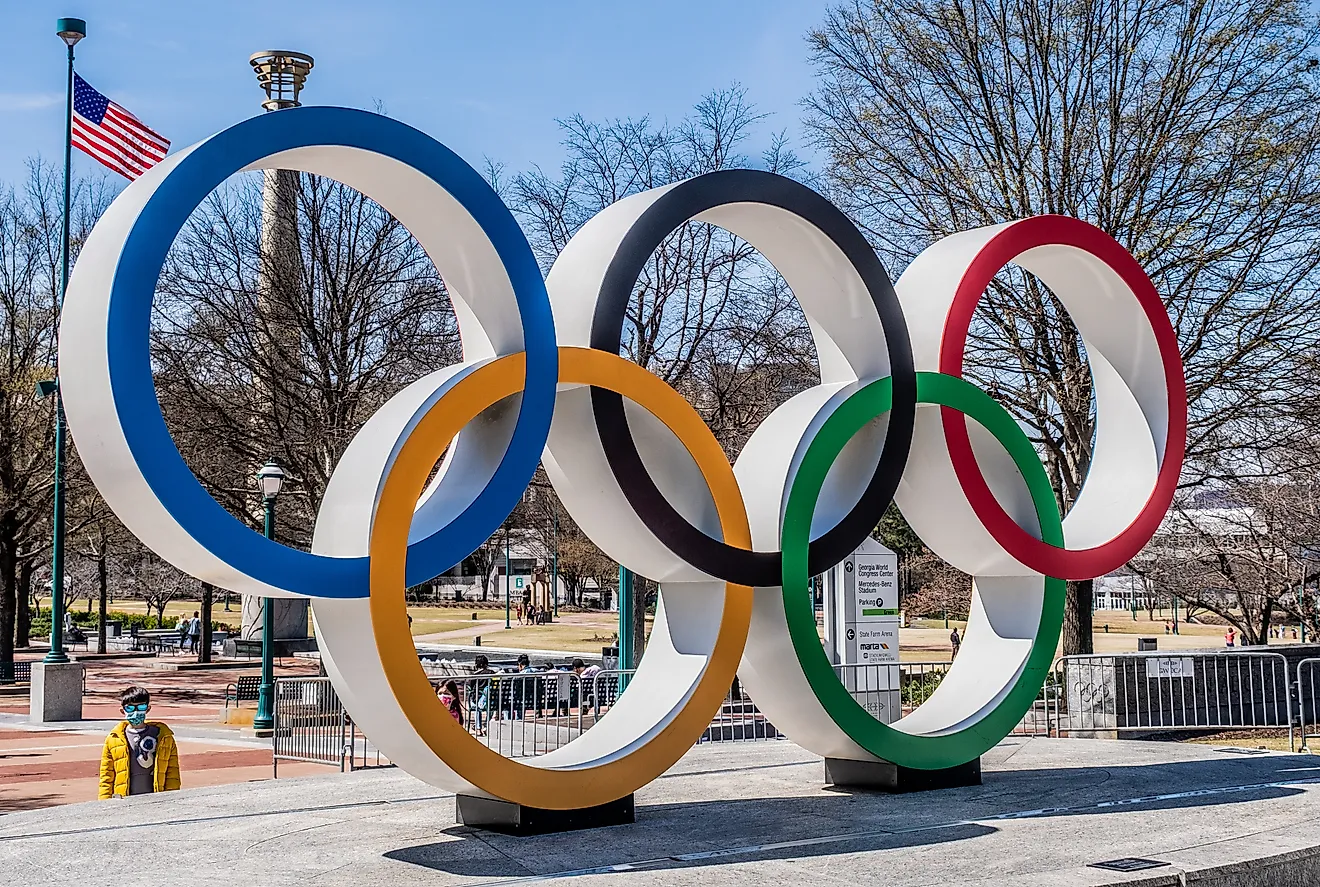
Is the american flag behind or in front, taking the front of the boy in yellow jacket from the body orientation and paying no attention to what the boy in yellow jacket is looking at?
behind

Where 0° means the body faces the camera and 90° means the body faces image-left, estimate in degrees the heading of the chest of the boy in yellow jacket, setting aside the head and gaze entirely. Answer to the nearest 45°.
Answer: approximately 0°

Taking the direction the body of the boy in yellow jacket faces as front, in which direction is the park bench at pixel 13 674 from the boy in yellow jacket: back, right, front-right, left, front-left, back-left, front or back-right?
back

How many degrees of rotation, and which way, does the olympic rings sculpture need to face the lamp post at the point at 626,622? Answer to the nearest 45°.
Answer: approximately 135° to its left

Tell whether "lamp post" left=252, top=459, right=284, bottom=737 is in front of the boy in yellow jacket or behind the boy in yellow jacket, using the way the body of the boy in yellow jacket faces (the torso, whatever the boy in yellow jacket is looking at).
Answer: behind

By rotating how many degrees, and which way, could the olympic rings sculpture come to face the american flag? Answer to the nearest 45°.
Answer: approximately 180°

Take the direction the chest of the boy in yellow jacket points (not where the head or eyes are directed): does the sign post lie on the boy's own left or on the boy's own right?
on the boy's own left

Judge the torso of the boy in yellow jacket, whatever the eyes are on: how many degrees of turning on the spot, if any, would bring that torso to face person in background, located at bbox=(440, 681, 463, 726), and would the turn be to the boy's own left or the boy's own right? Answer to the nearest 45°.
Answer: approximately 135° to the boy's own left

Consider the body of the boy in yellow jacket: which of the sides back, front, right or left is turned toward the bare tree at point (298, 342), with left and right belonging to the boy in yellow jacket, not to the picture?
back
